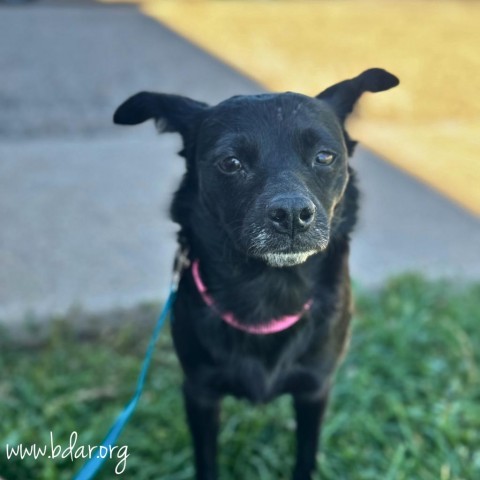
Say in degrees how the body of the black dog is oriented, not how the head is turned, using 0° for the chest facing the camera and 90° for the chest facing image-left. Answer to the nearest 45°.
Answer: approximately 0°
